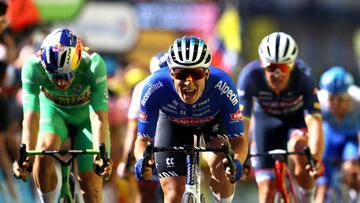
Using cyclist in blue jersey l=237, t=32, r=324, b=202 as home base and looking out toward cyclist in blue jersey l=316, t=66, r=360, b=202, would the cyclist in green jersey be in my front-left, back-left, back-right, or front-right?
back-left

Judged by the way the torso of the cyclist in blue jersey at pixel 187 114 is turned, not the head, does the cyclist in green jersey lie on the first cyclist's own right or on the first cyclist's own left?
on the first cyclist's own right

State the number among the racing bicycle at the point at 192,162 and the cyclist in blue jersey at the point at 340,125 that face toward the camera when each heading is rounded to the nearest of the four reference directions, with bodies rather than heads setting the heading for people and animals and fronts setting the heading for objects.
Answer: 2

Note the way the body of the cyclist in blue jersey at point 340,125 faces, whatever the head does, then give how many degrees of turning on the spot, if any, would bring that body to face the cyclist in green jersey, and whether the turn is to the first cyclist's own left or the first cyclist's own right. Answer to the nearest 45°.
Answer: approximately 45° to the first cyclist's own right
